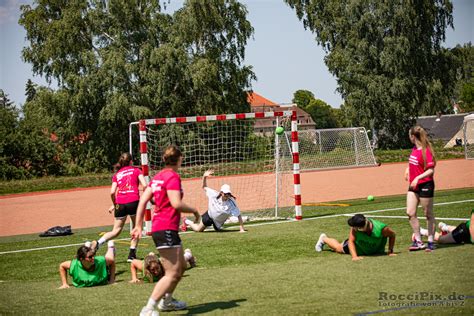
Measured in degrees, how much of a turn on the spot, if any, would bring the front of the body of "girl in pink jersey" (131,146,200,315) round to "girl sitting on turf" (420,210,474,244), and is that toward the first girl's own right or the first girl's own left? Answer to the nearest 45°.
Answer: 0° — they already face them

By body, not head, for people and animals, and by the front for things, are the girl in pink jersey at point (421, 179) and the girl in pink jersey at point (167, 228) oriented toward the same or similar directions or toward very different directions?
very different directions

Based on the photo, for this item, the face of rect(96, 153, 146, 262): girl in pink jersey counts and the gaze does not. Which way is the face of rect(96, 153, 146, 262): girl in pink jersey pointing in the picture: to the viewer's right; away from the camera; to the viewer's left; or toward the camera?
away from the camera

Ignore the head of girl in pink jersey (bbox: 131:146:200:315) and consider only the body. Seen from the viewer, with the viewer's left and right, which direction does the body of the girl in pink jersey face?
facing away from the viewer and to the right of the viewer

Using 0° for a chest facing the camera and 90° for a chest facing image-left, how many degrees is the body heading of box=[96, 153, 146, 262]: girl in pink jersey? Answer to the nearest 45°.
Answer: approximately 225°
